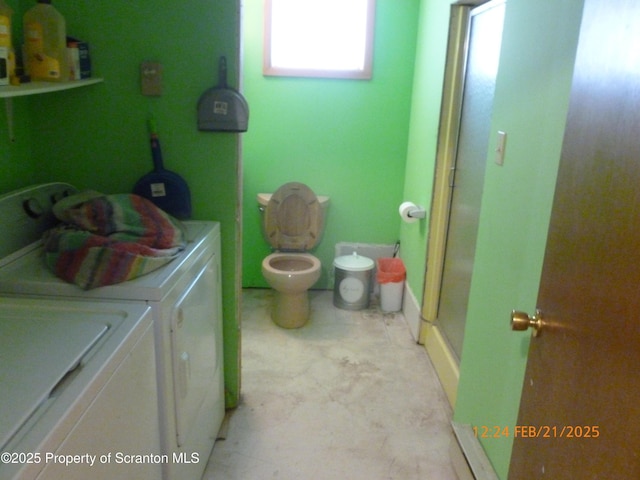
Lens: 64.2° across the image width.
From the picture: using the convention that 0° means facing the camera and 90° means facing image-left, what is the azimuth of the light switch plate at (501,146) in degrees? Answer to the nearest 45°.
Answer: approximately 45°

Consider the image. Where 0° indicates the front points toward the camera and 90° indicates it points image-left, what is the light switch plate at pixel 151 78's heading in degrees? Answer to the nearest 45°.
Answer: approximately 0°

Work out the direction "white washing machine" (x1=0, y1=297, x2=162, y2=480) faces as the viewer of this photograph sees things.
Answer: facing the viewer and to the right of the viewer

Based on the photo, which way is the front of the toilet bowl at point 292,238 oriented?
toward the camera

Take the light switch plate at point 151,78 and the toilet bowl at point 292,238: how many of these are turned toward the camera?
2

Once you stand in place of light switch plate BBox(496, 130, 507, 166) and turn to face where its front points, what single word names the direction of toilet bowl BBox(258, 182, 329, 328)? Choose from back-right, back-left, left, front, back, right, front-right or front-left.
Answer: right

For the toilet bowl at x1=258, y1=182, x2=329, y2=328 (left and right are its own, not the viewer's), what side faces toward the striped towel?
front

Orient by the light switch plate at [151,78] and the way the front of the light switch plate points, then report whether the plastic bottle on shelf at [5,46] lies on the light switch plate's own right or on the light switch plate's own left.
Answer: on the light switch plate's own right

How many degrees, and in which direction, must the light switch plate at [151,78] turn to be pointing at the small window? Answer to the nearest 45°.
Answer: approximately 135° to its left

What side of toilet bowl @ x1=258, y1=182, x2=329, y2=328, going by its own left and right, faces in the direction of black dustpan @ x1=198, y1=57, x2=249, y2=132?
front

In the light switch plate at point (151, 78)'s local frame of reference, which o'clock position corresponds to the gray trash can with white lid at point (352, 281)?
The gray trash can with white lid is roughly at 8 o'clock from the light switch plate.

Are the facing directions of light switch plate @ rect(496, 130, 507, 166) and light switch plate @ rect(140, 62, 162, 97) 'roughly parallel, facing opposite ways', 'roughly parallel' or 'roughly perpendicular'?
roughly perpendicular

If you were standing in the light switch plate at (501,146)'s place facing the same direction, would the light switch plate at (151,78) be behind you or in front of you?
in front

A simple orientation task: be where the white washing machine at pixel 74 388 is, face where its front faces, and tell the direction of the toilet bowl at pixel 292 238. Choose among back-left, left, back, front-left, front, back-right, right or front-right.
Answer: left
